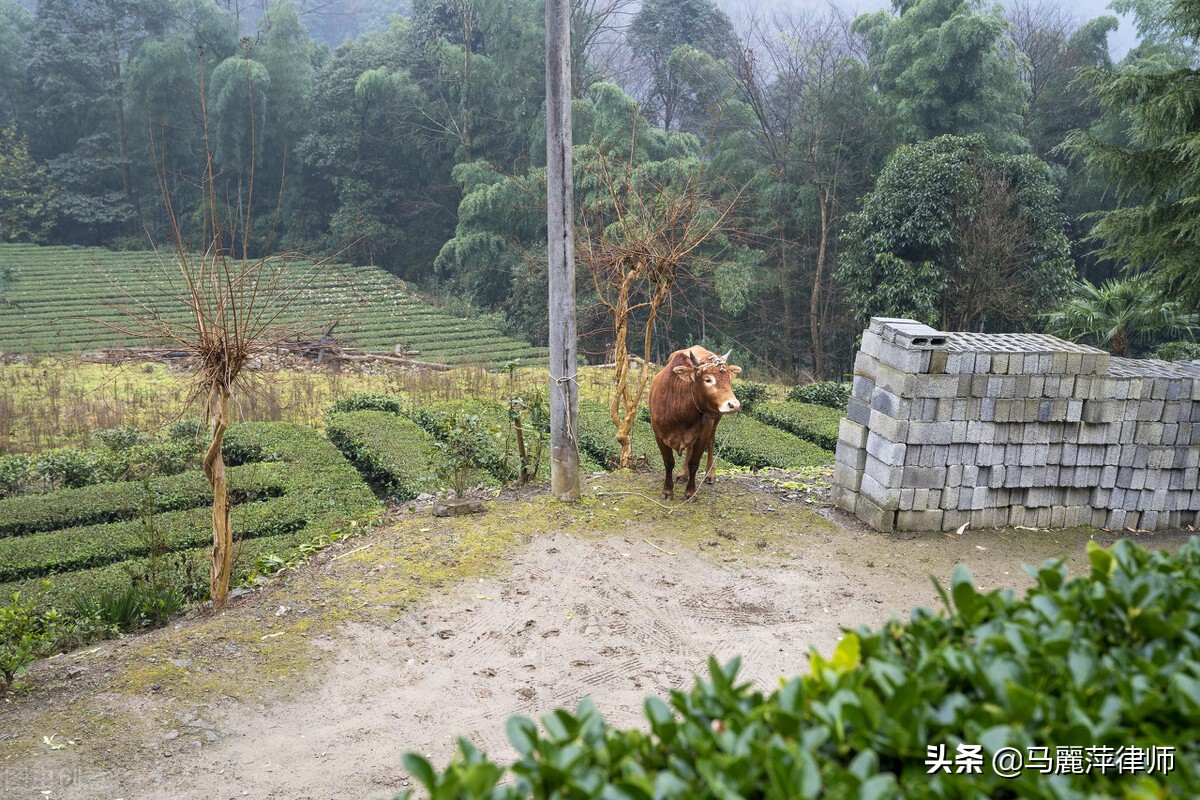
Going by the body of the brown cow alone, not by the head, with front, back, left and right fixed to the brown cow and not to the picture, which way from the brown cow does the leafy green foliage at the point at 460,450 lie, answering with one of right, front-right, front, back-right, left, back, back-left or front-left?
right

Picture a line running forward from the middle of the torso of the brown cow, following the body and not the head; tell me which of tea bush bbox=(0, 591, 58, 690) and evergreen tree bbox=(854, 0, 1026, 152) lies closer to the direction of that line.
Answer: the tea bush

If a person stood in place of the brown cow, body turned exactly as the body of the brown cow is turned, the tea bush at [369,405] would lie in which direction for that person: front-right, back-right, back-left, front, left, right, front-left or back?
back-right

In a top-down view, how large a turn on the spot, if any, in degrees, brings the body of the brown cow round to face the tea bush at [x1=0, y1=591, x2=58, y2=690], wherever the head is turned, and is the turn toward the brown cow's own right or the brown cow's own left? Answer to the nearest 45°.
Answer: approximately 45° to the brown cow's own right

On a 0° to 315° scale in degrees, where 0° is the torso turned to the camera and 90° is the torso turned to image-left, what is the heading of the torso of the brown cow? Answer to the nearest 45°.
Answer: approximately 0°

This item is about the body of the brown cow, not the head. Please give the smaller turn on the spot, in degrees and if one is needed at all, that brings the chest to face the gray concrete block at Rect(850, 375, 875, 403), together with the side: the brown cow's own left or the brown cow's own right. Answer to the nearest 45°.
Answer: approximately 90° to the brown cow's own left

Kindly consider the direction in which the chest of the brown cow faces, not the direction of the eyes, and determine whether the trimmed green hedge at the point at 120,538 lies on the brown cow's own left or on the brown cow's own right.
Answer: on the brown cow's own right

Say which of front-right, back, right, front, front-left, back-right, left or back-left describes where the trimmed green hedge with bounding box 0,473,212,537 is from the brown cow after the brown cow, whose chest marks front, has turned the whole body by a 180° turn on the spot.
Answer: left

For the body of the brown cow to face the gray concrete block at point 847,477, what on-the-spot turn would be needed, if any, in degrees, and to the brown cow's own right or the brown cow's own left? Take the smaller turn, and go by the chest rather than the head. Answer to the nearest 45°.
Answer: approximately 90° to the brown cow's own left

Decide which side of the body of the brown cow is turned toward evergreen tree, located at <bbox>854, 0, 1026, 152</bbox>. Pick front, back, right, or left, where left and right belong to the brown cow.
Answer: back

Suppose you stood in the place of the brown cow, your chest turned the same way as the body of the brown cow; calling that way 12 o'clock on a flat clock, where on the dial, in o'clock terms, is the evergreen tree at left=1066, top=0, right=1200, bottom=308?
The evergreen tree is roughly at 8 o'clock from the brown cow.

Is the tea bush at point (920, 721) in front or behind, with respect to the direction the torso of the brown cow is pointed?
in front

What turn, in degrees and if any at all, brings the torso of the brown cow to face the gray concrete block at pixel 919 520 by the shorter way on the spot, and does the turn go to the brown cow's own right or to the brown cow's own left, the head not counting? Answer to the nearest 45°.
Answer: approximately 90° to the brown cow's own left
